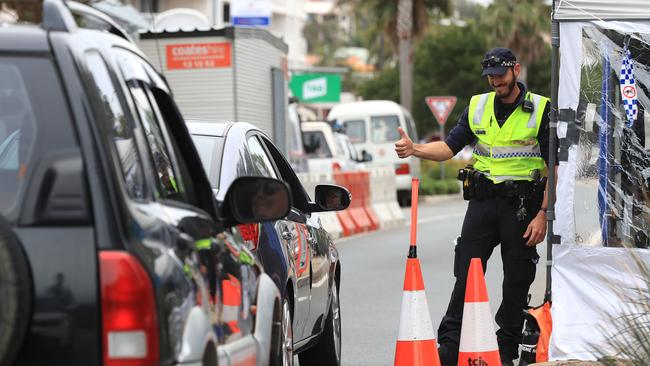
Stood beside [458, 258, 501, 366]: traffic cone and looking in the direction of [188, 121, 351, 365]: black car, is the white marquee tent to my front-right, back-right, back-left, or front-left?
back-right

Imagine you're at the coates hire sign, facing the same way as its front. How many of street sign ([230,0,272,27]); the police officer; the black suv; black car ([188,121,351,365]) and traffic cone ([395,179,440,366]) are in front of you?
4

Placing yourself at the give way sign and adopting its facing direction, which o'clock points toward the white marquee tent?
The white marquee tent is roughly at 12 o'clock from the give way sign.

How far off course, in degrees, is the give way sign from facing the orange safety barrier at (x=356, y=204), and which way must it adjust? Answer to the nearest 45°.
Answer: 0° — it already faces it

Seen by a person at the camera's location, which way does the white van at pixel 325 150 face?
facing away from the viewer and to the right of the viewer

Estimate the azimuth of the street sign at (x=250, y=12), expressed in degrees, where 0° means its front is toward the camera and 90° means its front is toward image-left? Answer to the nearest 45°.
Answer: approximately 0°

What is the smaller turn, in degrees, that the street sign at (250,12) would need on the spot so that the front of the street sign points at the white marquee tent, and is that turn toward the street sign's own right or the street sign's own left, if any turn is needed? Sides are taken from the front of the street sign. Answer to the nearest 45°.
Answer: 0° — it already faces it

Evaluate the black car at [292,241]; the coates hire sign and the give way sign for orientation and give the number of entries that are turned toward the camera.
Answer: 2

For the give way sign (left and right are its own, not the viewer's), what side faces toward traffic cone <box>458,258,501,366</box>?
front

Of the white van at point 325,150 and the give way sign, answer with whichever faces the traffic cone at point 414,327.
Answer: the give way sign

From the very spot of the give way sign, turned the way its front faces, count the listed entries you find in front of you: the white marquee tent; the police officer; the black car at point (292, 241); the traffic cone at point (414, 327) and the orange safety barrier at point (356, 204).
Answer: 5

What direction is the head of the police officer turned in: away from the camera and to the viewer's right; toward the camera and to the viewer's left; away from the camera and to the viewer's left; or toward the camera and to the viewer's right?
toward the camera and to the viewer's left
